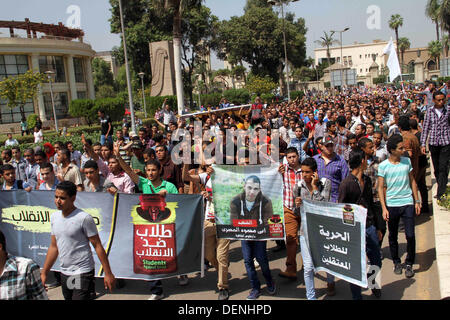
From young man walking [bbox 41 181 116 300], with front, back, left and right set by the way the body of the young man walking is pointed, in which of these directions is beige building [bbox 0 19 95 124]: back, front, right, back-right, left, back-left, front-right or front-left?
back-right

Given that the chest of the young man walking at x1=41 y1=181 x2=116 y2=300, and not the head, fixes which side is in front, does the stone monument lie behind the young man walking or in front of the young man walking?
behind

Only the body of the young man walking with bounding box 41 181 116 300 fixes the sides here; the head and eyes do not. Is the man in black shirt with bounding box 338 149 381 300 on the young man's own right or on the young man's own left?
on the young man's own left

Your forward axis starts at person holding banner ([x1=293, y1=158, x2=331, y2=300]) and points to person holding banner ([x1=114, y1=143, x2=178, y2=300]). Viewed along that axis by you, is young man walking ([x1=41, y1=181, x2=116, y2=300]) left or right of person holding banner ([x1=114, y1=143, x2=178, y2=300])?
left

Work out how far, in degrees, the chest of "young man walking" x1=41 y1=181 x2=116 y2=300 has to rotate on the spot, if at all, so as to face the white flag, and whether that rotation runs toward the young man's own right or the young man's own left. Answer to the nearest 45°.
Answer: approximately 180°

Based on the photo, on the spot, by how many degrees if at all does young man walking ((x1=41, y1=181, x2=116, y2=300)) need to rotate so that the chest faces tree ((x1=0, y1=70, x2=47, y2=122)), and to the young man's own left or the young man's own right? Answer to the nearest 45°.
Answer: approximately 135° to the young man's own right

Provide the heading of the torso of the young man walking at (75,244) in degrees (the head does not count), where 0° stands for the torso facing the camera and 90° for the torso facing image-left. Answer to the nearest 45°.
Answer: approximately 45°
